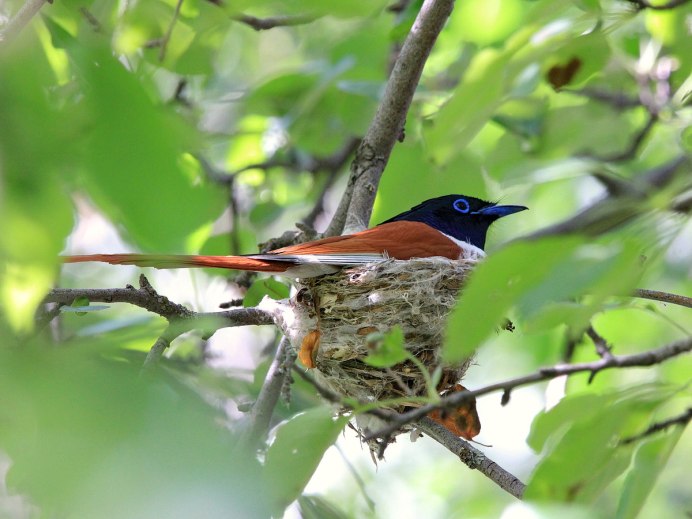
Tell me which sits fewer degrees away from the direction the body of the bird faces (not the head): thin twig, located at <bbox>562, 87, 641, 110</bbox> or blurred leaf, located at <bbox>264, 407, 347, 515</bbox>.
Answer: the thin twig

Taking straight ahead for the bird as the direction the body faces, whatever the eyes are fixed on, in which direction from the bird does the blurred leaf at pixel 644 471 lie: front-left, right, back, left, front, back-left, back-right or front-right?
right

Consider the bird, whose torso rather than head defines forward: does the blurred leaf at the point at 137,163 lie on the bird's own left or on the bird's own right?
on the bird's own right

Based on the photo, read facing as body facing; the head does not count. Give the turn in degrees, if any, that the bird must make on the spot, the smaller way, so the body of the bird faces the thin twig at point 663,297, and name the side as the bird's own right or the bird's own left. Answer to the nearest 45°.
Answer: approximately 45° to the bird's own right

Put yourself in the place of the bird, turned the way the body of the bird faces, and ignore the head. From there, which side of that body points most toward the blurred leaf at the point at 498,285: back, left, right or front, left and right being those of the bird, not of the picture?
right

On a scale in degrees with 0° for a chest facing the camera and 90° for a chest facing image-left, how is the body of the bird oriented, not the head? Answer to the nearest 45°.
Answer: approximately 270°

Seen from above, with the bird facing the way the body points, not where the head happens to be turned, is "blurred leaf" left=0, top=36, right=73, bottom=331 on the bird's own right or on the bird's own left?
on the bird's own right
